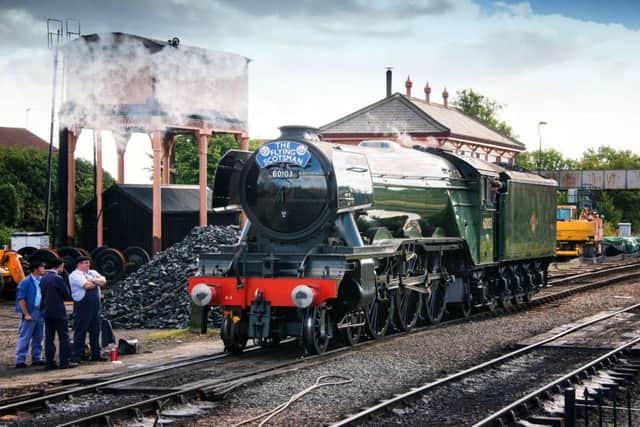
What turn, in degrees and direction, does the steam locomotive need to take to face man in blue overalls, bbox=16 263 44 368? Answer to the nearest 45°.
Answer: approximately 45° to its right

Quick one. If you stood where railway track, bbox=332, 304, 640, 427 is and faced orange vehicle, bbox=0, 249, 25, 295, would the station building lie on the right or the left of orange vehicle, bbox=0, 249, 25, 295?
right

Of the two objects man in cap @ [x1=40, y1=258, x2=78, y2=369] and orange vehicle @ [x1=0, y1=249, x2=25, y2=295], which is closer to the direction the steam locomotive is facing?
the man in cap

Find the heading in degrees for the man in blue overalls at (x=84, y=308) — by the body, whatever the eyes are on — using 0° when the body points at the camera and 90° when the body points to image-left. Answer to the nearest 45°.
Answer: approximately 315°

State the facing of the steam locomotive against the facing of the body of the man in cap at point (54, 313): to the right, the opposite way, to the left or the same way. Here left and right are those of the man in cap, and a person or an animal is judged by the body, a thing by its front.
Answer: the opposite way

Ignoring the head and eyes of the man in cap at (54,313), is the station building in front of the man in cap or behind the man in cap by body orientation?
in front

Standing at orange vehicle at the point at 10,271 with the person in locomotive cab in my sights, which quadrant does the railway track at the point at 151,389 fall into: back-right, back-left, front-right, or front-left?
front-right

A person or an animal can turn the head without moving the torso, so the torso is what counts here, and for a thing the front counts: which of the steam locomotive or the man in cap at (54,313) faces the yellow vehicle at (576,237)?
the man in cap

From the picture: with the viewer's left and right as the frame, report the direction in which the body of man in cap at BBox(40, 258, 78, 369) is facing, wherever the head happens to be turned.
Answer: facing away from the viewer and to the right of the viewer

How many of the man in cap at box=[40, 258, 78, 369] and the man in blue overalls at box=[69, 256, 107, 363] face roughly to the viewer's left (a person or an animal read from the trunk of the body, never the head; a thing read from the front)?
0

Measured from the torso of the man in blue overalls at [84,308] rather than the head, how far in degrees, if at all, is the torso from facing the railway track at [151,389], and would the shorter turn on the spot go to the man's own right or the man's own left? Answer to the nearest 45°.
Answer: approximately 45° to the man's own right

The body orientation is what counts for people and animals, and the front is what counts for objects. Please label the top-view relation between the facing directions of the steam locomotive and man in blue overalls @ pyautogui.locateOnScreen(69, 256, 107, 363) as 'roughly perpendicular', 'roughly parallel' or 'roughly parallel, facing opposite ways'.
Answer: roughly perpendicular

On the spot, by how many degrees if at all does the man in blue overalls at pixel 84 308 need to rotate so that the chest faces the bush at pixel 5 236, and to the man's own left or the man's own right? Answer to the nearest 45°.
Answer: approximately 135° to the man's own left

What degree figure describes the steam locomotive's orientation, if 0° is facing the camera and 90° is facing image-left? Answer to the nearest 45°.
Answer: approximately 45°
